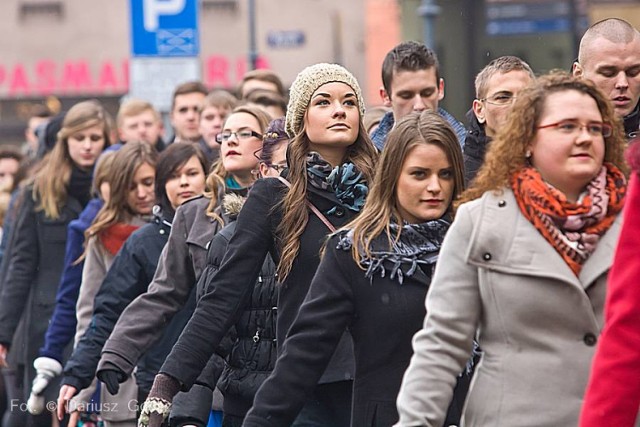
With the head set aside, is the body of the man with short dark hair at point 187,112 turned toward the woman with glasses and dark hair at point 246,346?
yes

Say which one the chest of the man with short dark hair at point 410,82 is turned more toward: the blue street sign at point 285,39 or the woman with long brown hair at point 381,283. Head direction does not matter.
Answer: the woman with long brown hair

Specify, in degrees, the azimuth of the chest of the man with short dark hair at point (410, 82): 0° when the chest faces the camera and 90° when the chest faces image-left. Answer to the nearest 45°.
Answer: approximately 0°

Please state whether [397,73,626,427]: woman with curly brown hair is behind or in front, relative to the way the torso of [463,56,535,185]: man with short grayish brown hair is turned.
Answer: in front

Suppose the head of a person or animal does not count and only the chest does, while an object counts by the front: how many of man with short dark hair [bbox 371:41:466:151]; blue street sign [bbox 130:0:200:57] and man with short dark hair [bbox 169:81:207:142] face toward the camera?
3

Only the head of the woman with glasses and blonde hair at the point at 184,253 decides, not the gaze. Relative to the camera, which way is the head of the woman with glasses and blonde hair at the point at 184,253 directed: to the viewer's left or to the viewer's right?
to the viewer's right

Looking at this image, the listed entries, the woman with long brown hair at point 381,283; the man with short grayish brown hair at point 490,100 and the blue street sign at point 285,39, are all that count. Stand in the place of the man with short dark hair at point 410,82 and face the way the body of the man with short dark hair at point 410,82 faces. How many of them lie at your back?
1
